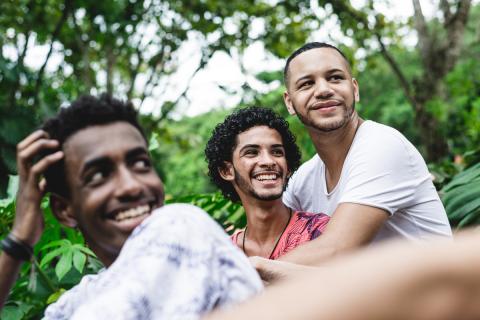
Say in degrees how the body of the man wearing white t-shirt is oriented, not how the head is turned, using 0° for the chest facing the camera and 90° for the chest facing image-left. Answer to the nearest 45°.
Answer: approximately 45°

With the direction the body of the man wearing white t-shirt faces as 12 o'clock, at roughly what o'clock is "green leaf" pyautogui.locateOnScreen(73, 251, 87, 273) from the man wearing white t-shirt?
The green leaf is roughly at 1 o'clock from the man wearing white t-shirt.

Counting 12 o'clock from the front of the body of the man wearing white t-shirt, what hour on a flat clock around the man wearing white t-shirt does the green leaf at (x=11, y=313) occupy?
The green leaf is roughly at 1 o'clock from the man wearing white t-shirt.

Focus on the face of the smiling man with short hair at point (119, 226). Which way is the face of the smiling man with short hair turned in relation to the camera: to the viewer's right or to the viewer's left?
to the viewer's right

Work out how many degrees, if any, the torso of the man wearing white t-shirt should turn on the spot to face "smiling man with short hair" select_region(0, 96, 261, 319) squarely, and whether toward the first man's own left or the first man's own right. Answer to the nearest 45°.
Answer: approximately 45° to the first man's own left

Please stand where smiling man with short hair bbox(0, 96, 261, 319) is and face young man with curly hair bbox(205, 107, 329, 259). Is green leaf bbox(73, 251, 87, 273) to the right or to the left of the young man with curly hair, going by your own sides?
left
